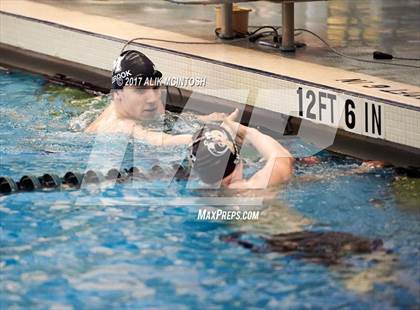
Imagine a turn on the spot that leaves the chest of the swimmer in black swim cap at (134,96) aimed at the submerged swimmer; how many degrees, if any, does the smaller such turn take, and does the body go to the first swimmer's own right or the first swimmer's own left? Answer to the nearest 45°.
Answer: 0° — they already face them

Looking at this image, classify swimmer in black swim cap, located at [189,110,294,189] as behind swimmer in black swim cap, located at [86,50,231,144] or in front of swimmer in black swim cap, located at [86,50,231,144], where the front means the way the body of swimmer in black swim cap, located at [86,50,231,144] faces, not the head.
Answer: in front

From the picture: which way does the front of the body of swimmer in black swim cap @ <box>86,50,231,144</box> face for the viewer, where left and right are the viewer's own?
facing the viewer and to the right of the viewer
